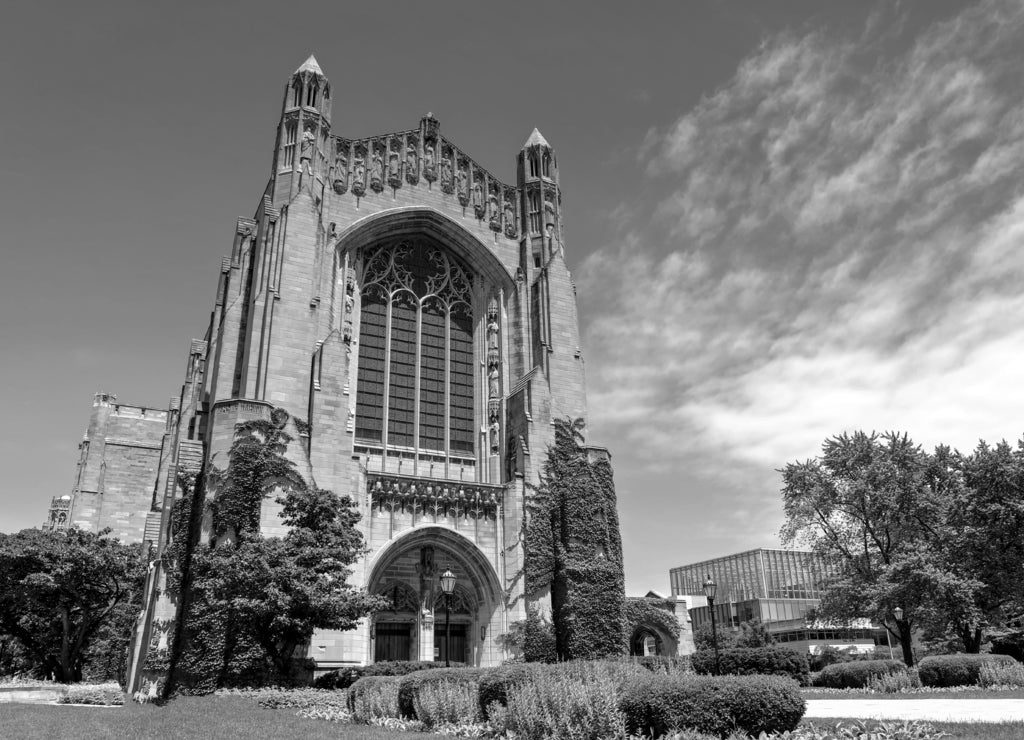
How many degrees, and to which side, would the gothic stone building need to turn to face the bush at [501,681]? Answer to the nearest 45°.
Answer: approximately 45° to its right

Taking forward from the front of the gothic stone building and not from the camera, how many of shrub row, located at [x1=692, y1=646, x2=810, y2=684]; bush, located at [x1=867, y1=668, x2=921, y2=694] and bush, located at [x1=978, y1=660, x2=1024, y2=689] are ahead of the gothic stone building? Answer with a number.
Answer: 3

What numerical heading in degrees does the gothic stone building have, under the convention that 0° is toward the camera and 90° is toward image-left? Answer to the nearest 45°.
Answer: approximately 315°

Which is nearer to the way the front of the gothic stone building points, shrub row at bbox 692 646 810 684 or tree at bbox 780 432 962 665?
the shrub row
